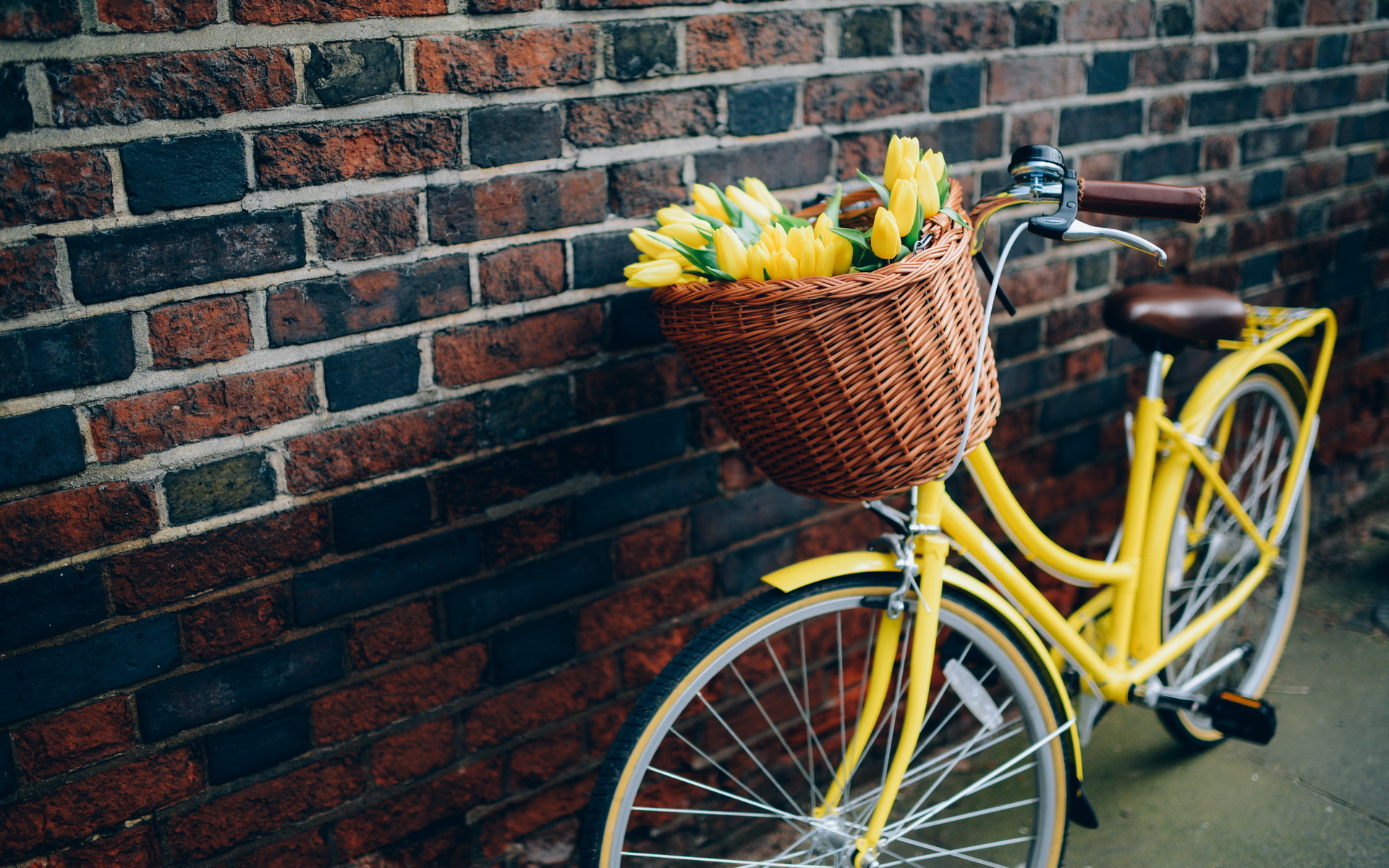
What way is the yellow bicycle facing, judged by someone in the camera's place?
facing the viewer and to the left of the viewer
